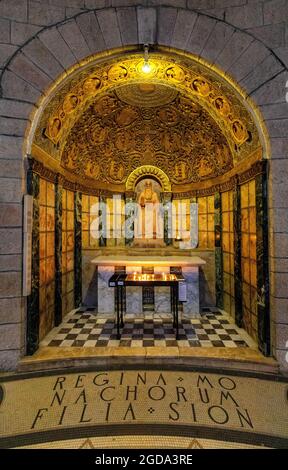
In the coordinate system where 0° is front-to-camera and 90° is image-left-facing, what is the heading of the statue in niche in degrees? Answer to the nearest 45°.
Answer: approximately 0°

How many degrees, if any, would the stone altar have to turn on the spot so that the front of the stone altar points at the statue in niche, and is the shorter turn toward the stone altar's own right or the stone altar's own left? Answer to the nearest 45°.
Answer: approximately 180°

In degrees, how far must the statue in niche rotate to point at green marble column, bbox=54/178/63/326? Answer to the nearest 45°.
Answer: approximately 45° to its right

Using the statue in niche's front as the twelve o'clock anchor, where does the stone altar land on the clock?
The stone altar is roughly at 12 o'clock from the statue in niche.

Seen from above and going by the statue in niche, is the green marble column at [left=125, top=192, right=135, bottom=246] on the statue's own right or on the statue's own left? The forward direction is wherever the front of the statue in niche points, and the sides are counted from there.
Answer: on the statue's own right

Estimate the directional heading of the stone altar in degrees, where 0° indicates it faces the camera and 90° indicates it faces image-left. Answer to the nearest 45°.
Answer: approximately 0°

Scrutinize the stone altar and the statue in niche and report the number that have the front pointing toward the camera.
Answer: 2

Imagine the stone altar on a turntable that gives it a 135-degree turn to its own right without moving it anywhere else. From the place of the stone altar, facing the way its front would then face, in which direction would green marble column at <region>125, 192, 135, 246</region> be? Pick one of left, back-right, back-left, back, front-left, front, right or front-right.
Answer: front-right
